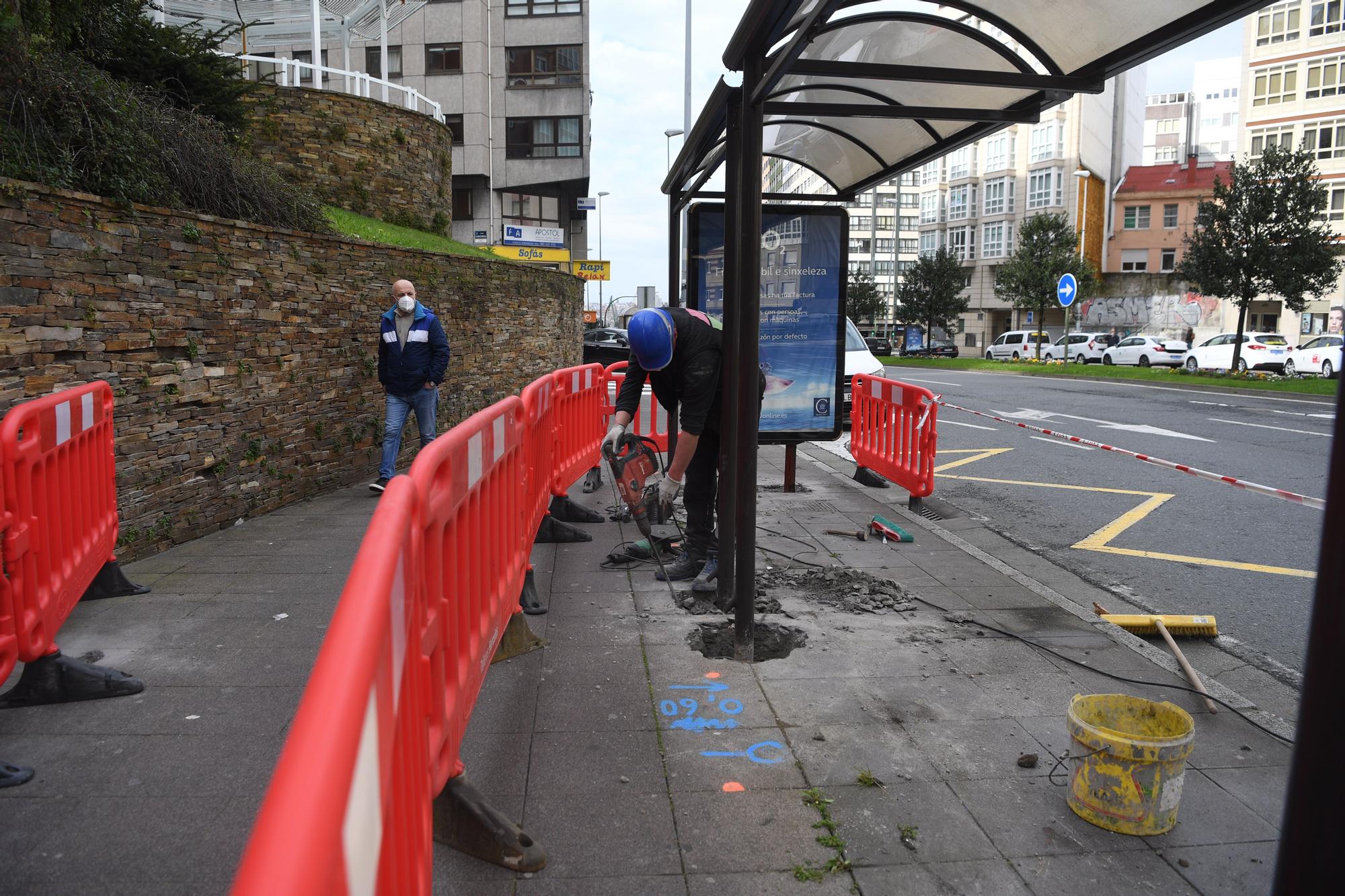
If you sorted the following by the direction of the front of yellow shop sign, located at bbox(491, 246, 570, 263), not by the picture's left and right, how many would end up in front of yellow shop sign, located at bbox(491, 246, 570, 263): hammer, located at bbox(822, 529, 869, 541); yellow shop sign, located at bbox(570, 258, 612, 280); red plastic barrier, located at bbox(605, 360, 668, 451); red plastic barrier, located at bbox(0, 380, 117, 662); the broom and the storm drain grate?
5

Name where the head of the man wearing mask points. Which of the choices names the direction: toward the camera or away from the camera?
toward the camera

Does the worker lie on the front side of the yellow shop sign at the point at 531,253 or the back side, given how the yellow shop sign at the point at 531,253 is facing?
on the front side

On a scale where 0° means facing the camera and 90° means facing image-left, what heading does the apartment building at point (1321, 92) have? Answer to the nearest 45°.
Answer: approximately 45°

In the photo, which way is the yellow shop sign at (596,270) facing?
toward the camera

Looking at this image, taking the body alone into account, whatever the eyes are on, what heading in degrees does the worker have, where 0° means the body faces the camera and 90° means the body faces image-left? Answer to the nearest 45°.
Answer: approximately 45°

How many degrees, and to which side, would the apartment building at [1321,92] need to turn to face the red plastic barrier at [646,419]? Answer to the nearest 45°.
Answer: approximately 45° to its left

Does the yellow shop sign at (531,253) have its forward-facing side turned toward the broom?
yes

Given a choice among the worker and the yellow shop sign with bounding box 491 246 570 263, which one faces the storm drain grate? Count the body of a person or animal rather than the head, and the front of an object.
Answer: the yellow shop sign

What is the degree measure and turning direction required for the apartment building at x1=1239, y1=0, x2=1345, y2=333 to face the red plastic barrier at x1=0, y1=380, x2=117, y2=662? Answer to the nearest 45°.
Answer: approximately 45° to its left

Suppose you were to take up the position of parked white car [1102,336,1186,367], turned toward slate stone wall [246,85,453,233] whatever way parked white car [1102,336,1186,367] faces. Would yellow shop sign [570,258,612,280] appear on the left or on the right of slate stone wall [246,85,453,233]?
right

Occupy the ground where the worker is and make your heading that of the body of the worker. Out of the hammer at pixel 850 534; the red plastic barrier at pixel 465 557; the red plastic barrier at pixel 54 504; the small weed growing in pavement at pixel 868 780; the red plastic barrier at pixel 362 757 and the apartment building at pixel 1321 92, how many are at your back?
2

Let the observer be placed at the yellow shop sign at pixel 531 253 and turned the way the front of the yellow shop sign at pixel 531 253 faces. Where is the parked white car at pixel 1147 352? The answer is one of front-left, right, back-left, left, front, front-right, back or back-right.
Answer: left

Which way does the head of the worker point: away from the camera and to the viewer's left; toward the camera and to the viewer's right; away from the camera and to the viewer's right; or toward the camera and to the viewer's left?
toward the camera and to the viewer's left

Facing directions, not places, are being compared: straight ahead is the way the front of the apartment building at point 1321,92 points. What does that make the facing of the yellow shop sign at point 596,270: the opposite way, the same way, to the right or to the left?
to the left

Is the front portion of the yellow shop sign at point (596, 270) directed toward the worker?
yes

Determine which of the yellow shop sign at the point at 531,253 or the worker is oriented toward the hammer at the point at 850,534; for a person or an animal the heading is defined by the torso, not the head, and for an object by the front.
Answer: the yellow shop sign

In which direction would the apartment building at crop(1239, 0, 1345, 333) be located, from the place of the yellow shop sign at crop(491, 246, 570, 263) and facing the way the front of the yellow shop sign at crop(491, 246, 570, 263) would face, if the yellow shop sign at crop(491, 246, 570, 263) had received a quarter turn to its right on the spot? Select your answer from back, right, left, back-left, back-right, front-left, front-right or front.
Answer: back
